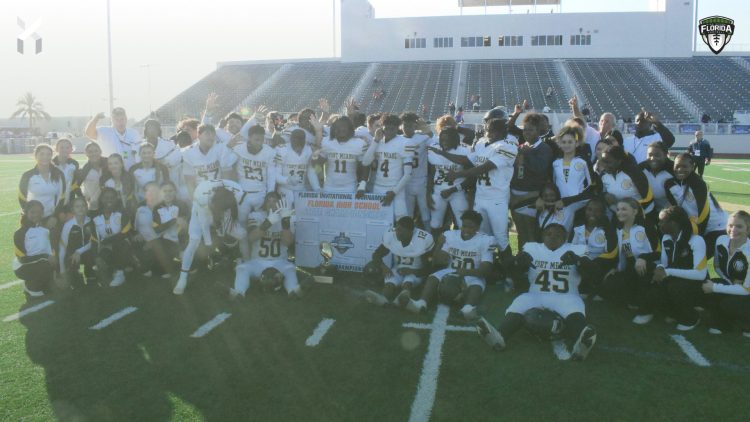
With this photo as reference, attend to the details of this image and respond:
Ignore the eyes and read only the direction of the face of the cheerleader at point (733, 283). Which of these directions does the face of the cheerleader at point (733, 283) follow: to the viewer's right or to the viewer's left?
to the viewer's left

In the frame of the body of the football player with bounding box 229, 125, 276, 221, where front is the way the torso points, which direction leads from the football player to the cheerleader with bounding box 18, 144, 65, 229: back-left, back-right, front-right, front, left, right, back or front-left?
right

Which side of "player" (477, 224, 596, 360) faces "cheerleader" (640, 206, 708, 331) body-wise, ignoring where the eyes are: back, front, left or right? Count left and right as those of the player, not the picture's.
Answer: left
